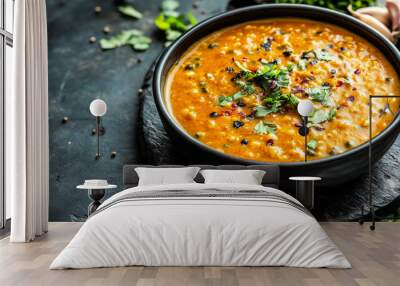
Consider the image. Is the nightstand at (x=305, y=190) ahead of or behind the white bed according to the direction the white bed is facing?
behind

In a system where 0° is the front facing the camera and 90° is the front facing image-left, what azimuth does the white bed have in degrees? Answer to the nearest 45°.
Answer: approximately 0°
